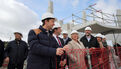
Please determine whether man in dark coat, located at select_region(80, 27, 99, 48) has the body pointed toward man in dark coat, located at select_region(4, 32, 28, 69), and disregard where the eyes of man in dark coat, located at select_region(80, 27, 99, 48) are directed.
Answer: no

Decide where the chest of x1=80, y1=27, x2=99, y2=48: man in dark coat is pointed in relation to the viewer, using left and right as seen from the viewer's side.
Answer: facing the viewer

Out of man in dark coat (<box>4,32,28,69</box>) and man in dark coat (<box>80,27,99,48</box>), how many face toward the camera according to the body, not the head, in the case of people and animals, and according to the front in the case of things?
2

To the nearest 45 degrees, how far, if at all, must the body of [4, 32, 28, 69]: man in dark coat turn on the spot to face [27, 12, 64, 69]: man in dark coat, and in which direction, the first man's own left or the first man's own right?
0° — they already face them

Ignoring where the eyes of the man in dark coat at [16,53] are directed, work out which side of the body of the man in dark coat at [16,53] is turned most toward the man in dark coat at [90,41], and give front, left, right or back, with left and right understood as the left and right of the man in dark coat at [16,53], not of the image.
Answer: left

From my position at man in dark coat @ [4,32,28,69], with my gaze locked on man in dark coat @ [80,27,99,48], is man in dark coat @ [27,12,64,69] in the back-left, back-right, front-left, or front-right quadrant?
front-right

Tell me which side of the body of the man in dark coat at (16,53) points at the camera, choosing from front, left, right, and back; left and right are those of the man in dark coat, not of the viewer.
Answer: front

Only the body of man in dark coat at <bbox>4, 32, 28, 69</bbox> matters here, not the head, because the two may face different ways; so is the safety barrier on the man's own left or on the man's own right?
on the man's own left

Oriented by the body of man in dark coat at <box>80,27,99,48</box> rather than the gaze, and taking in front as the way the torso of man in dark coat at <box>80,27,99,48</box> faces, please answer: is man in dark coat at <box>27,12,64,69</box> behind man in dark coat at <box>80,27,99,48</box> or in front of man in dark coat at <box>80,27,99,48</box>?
in front

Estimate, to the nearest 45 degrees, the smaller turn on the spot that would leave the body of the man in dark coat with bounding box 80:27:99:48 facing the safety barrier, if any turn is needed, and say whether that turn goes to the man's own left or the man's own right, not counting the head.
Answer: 0° — they already face it
